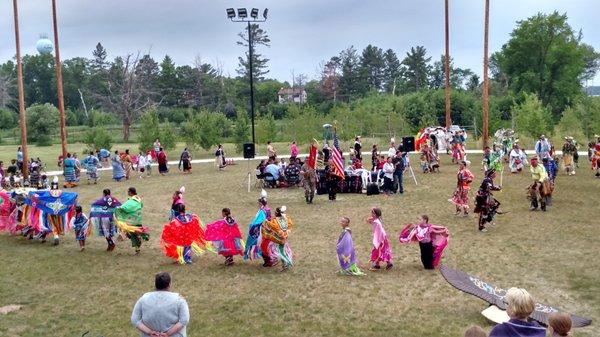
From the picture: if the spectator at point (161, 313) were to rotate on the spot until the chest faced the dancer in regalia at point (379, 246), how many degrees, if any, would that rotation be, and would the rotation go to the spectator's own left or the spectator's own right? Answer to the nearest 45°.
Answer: approximately 45° to the spectator's own right

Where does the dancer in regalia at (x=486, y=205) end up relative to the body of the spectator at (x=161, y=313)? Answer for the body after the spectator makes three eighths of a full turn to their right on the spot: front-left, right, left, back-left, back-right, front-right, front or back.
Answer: left

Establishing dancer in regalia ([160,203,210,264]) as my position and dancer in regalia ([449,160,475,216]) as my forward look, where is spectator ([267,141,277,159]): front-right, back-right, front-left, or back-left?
front-left

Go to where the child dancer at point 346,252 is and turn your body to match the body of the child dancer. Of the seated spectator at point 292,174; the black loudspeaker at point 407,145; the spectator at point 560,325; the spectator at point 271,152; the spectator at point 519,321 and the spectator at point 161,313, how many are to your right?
3

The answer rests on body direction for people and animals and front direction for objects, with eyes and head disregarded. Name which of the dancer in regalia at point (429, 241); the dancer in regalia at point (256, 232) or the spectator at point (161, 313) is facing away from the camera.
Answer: the spectator

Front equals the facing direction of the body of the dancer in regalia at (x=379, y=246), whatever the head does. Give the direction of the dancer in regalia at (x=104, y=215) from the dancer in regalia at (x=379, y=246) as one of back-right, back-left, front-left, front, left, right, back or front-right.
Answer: front

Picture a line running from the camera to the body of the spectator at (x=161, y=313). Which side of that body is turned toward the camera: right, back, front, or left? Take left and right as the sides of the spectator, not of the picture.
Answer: back

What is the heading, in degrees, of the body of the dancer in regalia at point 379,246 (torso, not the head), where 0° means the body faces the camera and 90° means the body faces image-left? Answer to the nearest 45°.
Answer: approximately 90°

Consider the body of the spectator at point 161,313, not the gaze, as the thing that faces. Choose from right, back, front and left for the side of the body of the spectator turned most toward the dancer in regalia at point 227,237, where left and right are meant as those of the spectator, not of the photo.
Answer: front

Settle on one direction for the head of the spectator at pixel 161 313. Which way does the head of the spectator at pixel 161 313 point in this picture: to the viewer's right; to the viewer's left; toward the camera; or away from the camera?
away from the camera

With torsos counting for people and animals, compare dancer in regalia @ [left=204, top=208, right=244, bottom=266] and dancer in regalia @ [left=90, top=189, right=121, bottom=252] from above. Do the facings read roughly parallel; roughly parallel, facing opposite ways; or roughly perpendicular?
roughly parallel

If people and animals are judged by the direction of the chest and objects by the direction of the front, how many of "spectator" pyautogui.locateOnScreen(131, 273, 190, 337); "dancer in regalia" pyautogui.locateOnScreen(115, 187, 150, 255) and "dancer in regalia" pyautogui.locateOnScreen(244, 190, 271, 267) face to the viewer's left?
2

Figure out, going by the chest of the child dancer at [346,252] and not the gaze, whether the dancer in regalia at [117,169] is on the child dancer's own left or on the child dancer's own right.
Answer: on the child dancer's own right

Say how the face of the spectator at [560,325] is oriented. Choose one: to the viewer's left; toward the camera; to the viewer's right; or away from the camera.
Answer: away from the camera

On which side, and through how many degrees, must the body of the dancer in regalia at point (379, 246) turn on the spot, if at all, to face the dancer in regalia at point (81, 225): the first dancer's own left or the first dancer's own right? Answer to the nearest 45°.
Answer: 0° — they already face them

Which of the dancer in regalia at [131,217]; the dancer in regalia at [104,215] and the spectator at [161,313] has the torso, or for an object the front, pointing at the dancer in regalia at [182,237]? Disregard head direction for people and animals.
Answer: the spectator
